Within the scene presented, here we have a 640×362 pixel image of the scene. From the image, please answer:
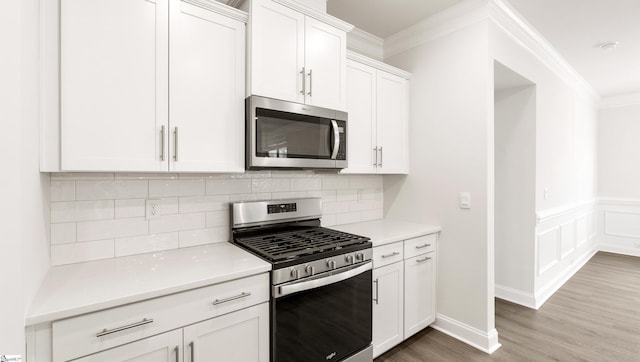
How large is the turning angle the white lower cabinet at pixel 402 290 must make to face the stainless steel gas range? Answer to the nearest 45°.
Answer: approximately 90° to its right

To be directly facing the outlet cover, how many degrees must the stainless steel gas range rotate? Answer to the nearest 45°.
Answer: approximately 135° to its right

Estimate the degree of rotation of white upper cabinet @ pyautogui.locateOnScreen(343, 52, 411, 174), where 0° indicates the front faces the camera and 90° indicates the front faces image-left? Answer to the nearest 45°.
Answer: approximately 315°

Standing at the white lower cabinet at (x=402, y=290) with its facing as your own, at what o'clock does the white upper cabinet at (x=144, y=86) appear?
The white upper cabinet is roughly at 3 o'clock from the white lower cabinet.
